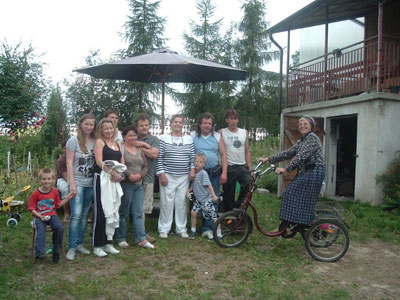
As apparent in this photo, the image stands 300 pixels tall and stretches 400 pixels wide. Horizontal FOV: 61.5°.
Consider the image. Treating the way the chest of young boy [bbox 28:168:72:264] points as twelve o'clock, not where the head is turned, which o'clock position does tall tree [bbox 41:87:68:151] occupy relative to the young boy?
The tall tree is roughly at 6 o'clock from the young boy.

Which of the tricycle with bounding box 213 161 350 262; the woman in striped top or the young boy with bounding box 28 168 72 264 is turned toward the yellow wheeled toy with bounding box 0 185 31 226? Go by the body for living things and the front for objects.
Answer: the tricycle with bounding box 213 161 350 262

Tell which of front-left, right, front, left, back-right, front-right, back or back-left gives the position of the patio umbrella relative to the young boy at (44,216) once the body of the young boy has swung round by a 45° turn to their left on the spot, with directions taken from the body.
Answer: left

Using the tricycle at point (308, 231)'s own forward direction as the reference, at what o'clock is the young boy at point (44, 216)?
The young boy is roughly at 11 o'clock from the tricycle.

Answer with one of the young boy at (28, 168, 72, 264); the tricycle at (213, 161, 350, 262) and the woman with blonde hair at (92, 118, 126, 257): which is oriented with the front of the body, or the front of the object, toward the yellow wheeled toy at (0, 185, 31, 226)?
the tricycle at (213, 161, 350, 262)

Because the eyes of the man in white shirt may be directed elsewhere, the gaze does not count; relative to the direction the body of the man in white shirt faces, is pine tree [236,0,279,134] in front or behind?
behind

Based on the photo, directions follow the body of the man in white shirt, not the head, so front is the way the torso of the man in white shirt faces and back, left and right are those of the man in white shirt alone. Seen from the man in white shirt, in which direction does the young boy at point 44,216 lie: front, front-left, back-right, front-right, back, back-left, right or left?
front-right

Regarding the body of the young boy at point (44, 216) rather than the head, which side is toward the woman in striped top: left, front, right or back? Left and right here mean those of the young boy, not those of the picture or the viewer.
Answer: left

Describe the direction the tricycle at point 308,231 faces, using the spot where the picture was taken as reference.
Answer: facing to the left of the viewer
